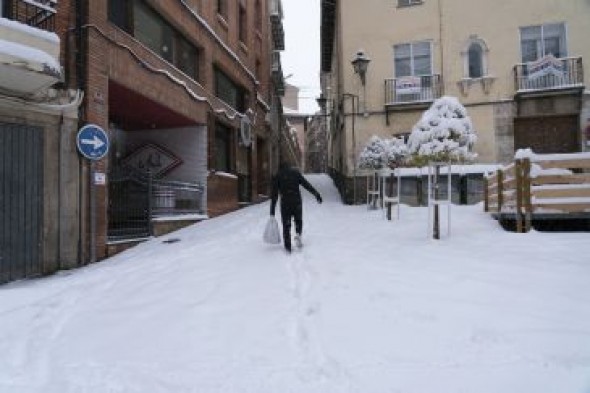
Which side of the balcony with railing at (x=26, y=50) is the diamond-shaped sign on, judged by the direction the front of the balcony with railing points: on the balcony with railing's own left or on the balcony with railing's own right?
on the balcony with railing's own left

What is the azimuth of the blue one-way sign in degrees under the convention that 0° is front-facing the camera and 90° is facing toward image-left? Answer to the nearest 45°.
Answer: approximately 0°

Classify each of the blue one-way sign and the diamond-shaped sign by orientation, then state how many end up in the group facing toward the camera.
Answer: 2

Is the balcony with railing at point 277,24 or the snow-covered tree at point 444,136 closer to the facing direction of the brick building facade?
the snow-covered tree

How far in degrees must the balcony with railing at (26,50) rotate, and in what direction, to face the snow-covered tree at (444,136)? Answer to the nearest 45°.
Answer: approximately 45° to its left

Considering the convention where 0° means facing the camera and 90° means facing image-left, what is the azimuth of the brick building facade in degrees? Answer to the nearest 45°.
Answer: approximately 315°

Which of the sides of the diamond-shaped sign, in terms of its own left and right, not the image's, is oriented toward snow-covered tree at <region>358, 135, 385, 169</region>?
left
